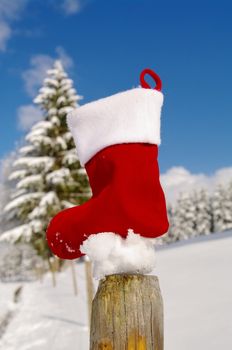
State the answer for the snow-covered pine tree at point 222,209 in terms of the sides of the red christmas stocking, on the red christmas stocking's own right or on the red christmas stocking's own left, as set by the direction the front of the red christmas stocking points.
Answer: on the red christmas stocking's own right

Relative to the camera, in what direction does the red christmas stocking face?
facing to the left of the viewer
